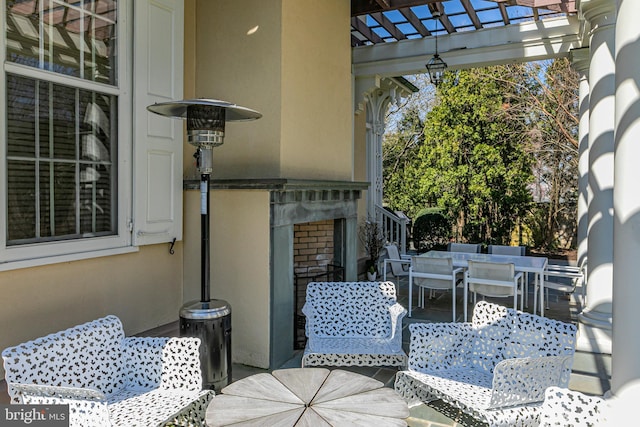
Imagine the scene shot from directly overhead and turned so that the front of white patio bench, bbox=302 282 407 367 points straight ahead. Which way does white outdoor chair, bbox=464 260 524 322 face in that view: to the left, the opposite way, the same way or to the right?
the opposite way

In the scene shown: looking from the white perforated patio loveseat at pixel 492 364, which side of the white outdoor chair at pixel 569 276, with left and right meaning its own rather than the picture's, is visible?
left

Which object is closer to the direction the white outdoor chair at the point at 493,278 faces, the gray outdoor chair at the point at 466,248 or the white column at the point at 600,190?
the gray outdoor chair

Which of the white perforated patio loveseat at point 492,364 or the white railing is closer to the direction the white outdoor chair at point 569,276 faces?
the white railing

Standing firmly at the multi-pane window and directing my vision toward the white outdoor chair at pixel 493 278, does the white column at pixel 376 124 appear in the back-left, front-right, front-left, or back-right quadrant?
front-left

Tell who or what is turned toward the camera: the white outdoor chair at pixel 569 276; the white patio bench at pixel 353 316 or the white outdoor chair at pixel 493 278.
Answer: the white patio bench

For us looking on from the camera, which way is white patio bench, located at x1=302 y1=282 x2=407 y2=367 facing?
facing the viewer

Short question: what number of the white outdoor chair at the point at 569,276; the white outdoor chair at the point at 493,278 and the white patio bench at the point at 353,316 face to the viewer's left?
1

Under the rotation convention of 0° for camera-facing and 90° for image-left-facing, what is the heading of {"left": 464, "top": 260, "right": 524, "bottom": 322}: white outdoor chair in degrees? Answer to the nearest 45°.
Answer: approximately 180°

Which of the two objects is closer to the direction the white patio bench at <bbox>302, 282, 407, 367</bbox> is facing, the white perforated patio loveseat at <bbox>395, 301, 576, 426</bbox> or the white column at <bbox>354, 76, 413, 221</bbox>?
the white perforated patio loveseat

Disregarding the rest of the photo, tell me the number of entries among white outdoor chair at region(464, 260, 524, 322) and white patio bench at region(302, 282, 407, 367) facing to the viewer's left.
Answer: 0

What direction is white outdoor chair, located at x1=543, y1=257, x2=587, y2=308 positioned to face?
to the viewer's left

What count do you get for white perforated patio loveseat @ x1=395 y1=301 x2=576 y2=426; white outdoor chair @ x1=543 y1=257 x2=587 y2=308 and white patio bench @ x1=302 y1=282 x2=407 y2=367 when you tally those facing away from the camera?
0

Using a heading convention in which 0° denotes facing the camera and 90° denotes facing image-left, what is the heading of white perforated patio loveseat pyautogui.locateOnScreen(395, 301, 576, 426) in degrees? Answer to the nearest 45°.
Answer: approximately 45°

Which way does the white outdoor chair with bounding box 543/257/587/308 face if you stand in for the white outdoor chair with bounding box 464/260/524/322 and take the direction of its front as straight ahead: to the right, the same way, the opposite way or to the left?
to the left

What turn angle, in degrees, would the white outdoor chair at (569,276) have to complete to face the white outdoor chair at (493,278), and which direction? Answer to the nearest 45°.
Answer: approximately 45° to its left
